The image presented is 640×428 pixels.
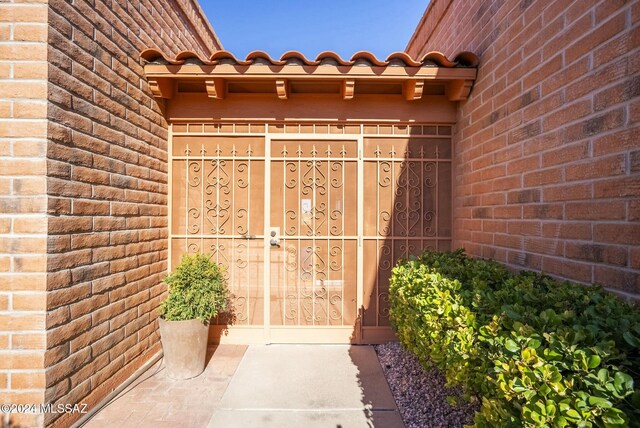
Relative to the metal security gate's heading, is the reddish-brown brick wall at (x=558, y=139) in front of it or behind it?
in front

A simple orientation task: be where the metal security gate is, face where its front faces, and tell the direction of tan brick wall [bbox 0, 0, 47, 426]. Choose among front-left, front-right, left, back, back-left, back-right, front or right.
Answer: front-right

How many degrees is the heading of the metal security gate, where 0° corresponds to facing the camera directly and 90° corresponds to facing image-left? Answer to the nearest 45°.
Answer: approximately 0°

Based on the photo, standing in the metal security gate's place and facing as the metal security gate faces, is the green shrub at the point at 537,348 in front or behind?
in front
